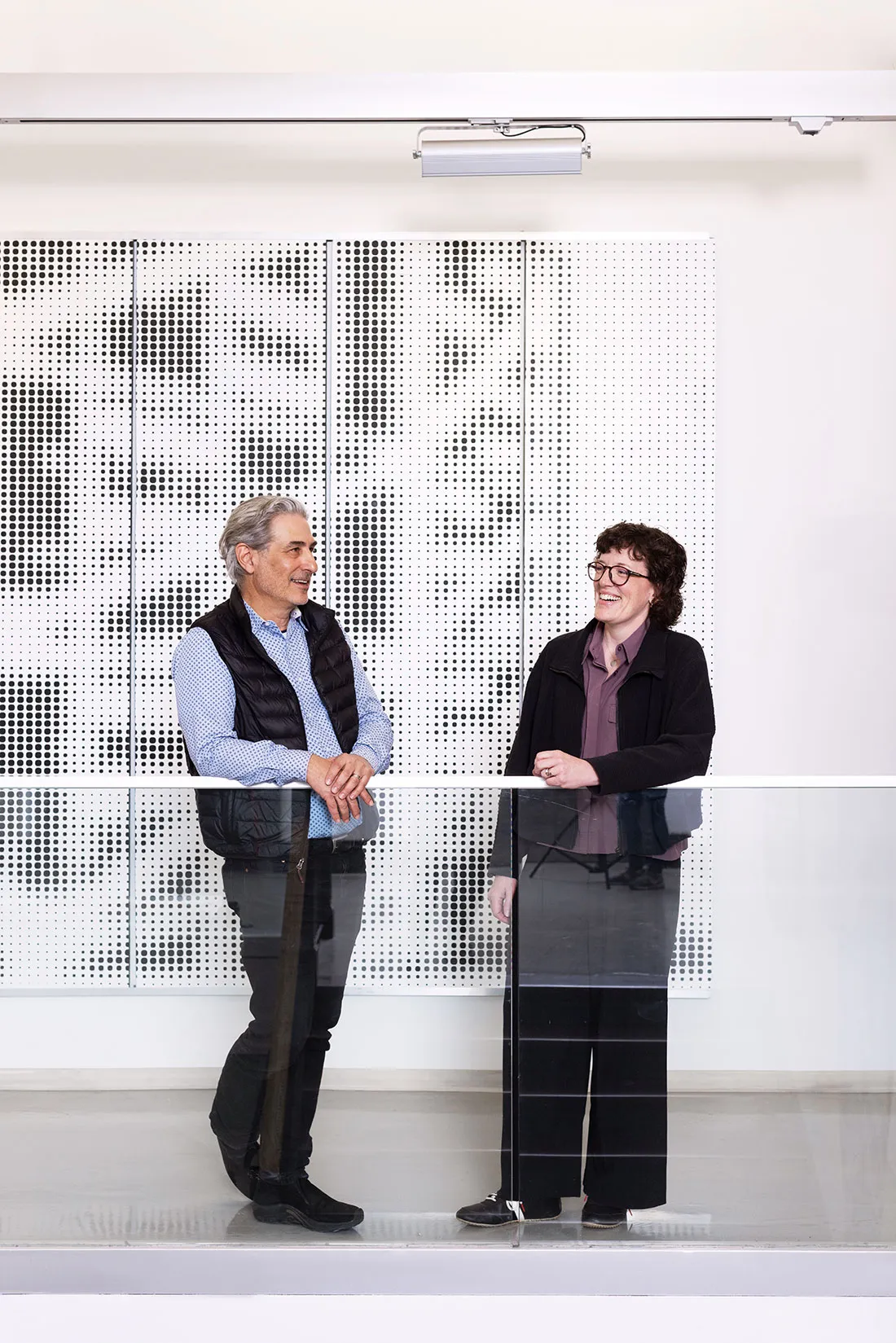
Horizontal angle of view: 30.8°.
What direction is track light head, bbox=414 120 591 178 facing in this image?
away from the camera

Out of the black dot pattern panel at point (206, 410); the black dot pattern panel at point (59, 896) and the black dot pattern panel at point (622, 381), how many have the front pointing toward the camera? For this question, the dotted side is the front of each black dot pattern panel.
3

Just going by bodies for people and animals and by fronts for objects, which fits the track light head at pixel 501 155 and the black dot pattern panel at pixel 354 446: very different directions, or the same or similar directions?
very different directions

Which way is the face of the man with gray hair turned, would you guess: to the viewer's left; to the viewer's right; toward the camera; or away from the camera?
to the viewer's right

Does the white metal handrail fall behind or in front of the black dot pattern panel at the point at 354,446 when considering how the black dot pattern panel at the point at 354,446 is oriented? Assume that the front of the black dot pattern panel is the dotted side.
in front

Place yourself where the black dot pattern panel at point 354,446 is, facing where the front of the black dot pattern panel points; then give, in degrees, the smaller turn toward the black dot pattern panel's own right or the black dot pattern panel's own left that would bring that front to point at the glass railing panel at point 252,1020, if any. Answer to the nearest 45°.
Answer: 0° — it already faces it

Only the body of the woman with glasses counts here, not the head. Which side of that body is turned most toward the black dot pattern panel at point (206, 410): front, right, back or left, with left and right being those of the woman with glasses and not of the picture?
right

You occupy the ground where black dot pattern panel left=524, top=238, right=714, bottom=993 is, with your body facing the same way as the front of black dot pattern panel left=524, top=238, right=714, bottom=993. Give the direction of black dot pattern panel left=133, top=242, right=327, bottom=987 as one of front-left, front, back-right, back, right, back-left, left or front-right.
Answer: right

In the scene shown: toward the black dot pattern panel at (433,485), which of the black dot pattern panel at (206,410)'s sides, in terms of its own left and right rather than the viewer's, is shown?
left

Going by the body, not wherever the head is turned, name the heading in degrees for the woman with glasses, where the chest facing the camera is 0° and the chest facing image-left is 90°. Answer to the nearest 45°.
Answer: approximately 45°

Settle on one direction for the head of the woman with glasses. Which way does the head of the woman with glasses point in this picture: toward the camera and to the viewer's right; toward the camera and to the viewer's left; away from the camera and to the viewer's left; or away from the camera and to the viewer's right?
toward the camera and to the viewer's left
